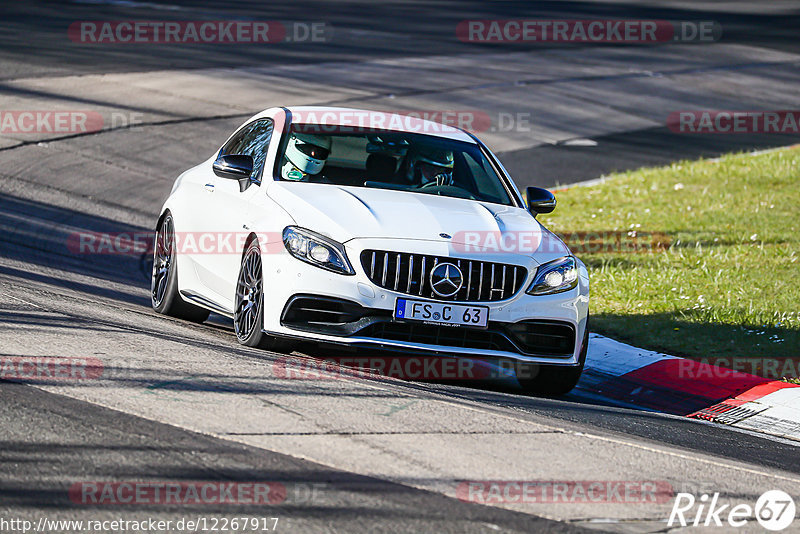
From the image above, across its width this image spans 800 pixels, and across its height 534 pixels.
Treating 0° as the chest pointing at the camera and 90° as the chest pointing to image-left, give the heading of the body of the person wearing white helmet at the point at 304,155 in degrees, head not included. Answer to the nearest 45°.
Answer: approximately 315°

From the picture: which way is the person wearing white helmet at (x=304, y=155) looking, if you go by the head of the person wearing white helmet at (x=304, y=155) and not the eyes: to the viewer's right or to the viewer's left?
to the viewer's right

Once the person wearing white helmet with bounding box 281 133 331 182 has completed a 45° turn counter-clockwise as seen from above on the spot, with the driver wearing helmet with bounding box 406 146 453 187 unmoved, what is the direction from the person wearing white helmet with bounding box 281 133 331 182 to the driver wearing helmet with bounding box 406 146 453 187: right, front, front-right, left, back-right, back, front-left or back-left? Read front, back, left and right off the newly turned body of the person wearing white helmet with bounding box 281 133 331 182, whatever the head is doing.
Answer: front

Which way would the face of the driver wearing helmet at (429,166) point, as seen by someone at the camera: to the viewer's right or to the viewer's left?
to the viewer's right
